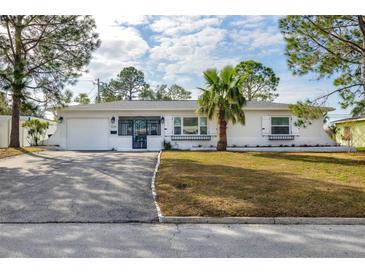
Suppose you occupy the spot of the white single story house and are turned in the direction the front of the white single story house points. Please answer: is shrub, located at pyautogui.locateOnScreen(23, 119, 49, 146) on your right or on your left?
on your right

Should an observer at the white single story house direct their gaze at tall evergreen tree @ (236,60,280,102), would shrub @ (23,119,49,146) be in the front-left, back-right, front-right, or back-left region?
back-left

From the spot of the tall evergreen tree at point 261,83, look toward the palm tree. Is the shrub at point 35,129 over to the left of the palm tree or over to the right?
right

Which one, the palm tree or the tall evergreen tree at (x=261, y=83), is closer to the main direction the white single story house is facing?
the palm tree

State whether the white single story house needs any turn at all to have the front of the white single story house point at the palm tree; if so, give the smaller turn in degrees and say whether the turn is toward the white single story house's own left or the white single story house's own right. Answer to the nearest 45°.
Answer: approximately 45° to the white single story house's own left

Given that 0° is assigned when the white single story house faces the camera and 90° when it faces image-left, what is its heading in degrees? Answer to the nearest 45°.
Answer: approximately 0°

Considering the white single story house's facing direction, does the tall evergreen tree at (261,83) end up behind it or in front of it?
behind
